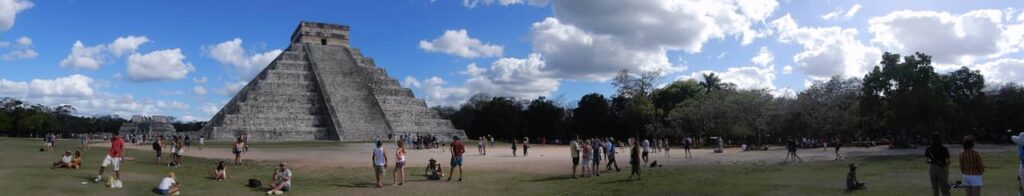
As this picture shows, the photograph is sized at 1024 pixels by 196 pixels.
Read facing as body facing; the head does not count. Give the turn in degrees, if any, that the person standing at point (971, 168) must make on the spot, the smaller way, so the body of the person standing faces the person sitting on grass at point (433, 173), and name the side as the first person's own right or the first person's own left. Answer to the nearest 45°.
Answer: approximately 90° to the first person's own left

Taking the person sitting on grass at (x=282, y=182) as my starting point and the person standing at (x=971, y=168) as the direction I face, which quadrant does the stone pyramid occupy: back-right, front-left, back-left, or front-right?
back-left

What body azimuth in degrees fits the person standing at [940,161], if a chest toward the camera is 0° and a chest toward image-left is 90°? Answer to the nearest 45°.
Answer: approximately 180°

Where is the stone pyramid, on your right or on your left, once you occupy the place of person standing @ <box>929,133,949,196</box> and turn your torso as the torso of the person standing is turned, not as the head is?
on your left

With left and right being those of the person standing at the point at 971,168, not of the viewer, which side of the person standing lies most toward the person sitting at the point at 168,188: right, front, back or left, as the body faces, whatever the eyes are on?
left

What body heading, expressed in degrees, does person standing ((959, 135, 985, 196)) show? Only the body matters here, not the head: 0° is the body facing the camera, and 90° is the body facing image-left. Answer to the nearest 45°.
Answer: approximately 180°

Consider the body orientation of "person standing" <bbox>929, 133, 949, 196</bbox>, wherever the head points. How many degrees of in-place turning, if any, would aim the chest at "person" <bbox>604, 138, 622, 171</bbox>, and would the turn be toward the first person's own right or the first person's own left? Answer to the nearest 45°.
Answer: approximately 45° to the first person's own left
